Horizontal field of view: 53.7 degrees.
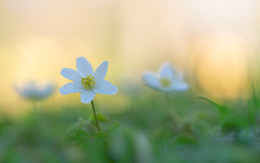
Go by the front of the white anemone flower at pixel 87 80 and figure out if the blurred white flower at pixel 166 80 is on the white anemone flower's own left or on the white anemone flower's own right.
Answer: on the white anemone flower's own left

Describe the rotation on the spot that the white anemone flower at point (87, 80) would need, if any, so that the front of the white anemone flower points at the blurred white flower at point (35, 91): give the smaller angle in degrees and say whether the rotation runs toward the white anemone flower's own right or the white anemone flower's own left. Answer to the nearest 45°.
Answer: approximately 135° to the white anemone flower's own right

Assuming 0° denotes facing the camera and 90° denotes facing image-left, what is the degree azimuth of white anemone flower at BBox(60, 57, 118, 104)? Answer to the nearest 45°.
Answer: approximately 0°

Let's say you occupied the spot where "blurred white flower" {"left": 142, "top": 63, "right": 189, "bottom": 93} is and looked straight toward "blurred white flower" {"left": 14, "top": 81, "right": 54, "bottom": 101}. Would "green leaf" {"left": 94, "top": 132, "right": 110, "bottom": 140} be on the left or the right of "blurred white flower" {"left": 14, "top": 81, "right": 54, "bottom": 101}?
left
